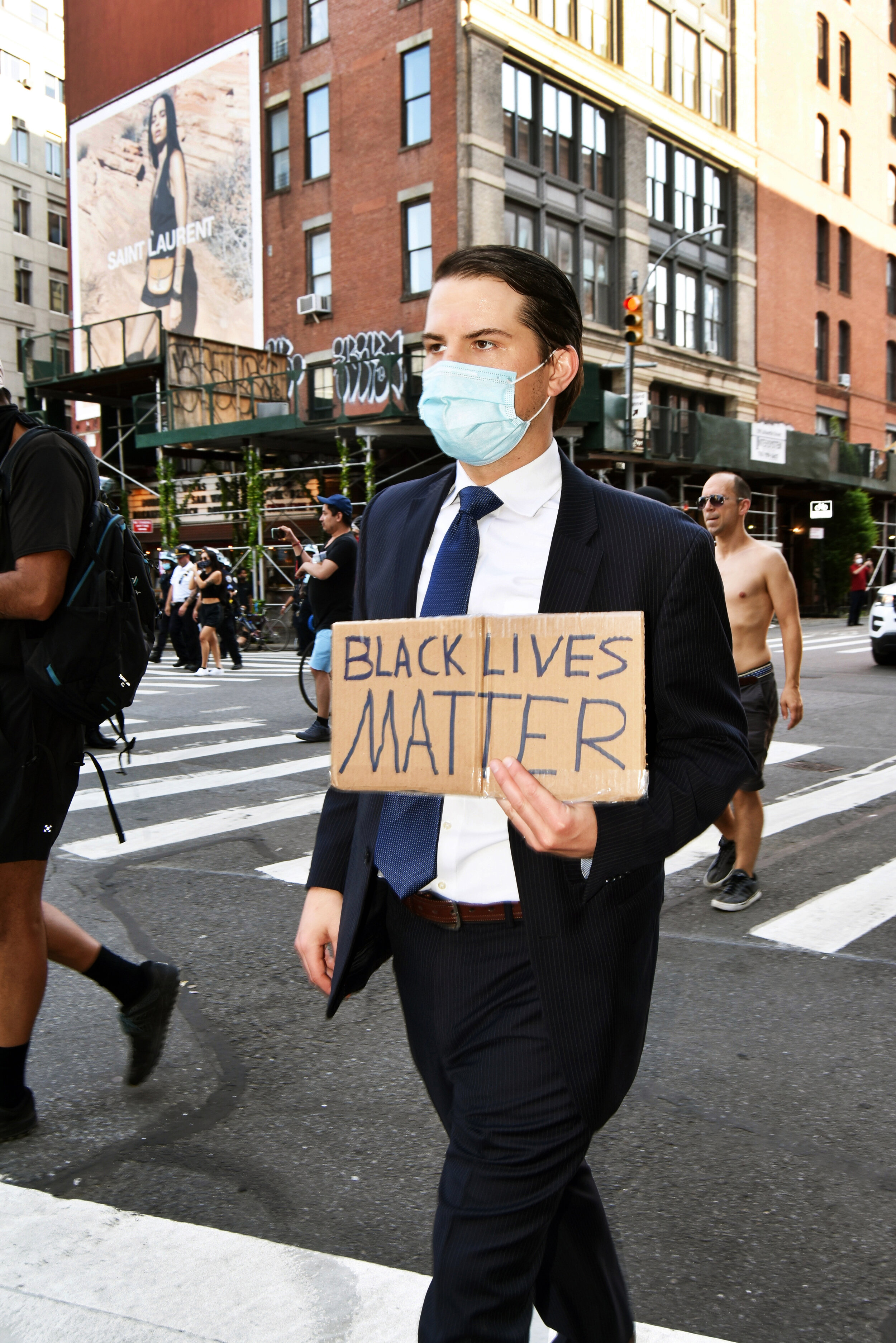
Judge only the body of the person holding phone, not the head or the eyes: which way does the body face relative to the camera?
to the viewer's left

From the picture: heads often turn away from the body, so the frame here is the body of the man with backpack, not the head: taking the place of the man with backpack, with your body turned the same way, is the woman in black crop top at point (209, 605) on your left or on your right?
on your right

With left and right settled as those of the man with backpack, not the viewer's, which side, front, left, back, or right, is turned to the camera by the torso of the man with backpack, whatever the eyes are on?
left

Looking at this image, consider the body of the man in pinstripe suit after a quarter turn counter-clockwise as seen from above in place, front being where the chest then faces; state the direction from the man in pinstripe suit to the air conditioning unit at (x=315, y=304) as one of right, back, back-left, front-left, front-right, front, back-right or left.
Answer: back-left

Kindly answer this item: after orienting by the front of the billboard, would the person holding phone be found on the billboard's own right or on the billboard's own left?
on the billboard's own left

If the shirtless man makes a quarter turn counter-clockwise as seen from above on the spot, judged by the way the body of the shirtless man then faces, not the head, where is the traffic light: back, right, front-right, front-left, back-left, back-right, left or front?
back-left

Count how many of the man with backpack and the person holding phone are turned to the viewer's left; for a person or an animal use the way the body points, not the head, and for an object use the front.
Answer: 2

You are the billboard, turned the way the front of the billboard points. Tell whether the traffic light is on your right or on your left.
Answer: on your left
